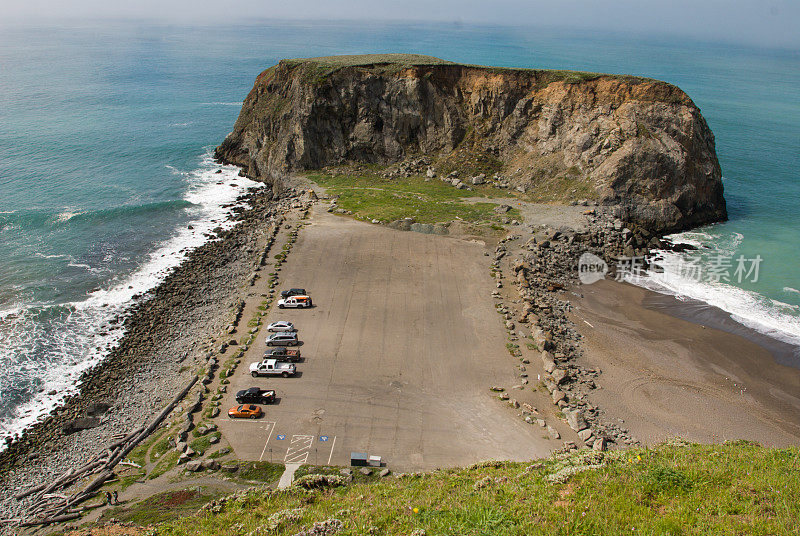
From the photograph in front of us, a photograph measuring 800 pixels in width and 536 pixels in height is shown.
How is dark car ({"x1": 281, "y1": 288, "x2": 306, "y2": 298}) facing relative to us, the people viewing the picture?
facing to the left of the viewer

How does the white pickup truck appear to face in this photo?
to the viewer's left

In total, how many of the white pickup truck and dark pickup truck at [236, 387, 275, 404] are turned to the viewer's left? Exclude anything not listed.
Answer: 2

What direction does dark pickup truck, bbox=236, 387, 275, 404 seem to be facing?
to the viewer's left

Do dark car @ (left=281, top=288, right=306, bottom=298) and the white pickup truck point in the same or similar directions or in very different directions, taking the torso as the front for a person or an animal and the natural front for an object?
same or similar directions

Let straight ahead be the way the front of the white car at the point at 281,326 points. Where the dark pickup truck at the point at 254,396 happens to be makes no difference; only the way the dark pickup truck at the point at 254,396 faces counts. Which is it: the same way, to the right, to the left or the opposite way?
the same way

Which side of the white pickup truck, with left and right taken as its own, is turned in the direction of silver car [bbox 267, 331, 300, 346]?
right

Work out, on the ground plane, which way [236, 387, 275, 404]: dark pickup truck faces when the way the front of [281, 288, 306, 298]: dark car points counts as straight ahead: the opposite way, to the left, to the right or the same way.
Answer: the same way

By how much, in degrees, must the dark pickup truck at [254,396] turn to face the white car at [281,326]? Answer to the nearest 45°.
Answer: approximately 90° to its right

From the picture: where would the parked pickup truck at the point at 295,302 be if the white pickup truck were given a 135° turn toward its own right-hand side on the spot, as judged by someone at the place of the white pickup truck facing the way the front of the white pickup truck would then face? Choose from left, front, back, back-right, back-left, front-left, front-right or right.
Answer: front-left

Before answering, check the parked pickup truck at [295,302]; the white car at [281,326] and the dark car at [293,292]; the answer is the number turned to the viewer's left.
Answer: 3

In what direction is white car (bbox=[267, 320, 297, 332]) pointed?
to the viewer's left

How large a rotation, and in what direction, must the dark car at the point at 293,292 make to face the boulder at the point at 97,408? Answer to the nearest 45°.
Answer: approximately 45° to its left

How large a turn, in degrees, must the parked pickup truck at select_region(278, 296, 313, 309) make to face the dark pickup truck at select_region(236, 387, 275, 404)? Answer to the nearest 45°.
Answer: approximately 90° to its left

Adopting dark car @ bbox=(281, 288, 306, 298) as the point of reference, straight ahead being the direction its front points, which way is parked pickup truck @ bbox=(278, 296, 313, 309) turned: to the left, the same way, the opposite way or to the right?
the same way

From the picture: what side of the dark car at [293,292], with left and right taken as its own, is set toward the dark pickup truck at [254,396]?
left

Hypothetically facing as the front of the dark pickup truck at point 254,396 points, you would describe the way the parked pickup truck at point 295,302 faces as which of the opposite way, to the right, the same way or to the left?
the same way

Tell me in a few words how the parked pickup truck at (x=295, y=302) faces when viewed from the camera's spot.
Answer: facing to the left of the viewer
